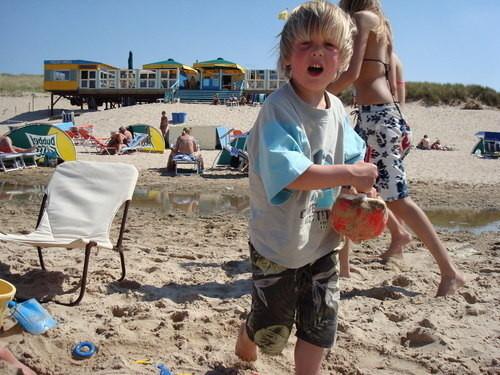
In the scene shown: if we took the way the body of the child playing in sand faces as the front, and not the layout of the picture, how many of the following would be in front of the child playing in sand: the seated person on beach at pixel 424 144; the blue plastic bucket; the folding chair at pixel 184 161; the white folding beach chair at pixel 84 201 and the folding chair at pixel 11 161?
0

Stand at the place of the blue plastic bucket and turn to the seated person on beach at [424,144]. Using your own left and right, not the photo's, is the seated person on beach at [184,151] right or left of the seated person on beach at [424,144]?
right

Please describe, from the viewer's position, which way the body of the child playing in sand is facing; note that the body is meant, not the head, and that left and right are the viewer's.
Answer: facing the viewer and to the right of the viewer

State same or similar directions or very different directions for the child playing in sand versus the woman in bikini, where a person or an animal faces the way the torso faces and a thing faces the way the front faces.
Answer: very different directions

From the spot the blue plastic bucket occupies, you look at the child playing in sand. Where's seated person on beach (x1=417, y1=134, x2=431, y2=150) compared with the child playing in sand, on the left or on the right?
left

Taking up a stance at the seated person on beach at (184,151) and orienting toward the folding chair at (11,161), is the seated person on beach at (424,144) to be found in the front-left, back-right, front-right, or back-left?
back-right

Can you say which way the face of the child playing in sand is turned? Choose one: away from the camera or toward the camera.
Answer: toward the camera

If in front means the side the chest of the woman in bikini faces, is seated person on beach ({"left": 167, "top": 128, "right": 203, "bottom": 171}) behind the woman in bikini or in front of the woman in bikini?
in front

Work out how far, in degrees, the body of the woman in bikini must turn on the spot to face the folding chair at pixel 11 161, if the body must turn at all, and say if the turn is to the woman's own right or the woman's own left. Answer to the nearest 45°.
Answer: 0° — they already face it

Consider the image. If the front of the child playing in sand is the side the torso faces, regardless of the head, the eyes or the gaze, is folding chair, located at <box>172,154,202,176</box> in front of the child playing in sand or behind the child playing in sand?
behind
